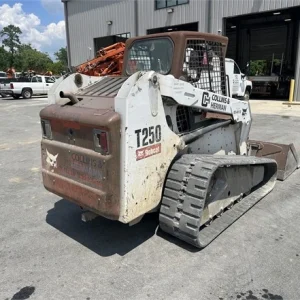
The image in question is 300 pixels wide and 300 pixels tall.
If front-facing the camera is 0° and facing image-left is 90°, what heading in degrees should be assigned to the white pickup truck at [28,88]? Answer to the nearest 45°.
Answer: approximately 225°

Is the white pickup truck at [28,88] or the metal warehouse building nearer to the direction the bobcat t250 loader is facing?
the metal warehouse building

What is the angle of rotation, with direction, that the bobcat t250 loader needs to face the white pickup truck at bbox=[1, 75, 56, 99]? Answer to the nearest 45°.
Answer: approximately 90° to its left

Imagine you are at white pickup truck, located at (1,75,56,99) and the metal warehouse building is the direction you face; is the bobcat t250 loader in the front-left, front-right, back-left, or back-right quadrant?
front-right

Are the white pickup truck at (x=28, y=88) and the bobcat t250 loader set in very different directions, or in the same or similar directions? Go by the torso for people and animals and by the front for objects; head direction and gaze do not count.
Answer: same or similar directions

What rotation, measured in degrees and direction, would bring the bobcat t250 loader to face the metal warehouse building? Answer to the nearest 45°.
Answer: approximately 45° to its left

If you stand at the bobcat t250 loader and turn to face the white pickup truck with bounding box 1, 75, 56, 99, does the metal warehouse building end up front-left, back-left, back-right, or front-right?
front-right

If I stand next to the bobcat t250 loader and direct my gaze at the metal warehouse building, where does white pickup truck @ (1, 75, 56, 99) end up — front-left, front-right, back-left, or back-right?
front-left

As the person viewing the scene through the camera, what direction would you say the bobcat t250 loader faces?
facing away from the viewer and to the right of the viewer

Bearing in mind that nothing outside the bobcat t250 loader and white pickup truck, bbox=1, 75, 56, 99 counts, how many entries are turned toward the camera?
0

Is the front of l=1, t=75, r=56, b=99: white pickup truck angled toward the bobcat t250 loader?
no

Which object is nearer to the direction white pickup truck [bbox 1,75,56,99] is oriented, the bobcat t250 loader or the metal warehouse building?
the metal warehouse building
